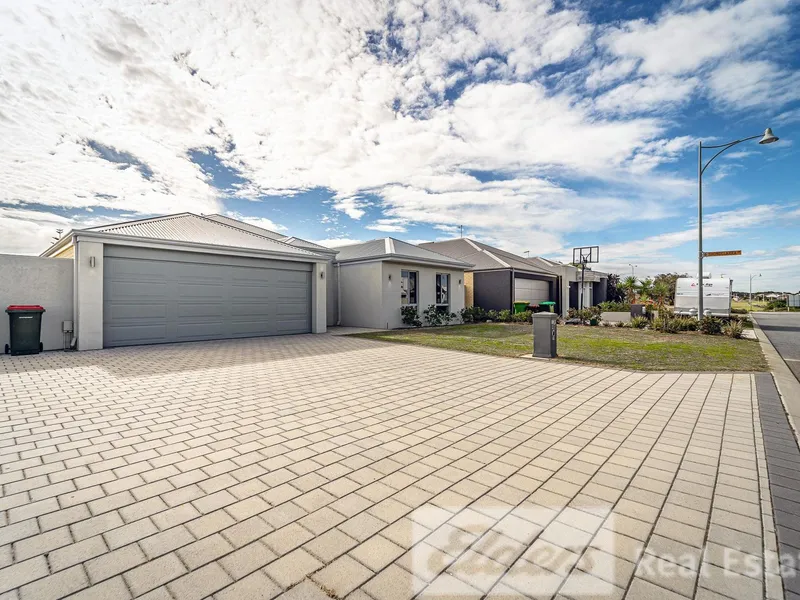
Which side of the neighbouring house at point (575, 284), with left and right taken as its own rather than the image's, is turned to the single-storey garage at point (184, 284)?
right

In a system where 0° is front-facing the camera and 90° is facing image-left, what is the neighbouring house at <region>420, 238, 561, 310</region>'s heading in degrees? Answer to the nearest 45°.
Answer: approximately 315°

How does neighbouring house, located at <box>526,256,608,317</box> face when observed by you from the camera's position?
facing the viewer and to the right of the viewer

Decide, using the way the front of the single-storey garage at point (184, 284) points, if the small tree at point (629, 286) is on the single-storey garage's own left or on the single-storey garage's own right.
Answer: on the single-storey garage's own left

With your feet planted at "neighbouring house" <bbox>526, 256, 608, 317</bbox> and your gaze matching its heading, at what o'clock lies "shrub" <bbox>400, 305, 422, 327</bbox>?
The shrub is roughly at 2 o'clock from the neighbouring house.

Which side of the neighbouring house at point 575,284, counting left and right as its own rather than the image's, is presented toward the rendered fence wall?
right

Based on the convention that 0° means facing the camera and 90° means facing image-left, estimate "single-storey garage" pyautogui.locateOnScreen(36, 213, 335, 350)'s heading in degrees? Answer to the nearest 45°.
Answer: approximately 315°

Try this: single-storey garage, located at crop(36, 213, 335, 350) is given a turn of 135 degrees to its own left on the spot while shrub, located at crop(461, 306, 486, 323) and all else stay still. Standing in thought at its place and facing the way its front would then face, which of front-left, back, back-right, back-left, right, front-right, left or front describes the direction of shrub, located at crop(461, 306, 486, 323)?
right

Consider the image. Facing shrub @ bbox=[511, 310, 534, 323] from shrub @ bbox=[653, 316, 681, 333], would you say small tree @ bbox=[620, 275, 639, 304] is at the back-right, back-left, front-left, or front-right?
front-right

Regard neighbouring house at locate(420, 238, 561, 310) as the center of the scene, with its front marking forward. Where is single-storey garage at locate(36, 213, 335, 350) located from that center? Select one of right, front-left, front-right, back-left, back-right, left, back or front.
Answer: right

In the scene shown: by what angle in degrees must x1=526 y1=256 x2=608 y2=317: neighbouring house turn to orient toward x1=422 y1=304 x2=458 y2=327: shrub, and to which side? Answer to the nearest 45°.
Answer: approximately 45° to its right

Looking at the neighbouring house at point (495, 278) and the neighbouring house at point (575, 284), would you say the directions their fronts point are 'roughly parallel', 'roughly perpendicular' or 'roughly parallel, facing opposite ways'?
roughly parallel
